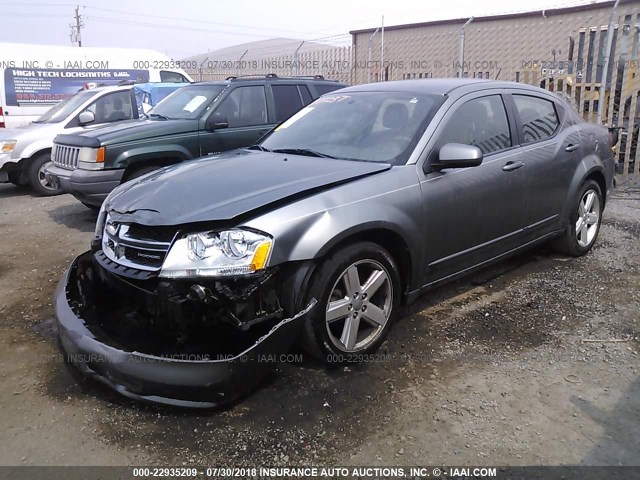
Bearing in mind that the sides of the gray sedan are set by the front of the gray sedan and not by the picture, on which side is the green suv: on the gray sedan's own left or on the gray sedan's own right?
on the gray sedan's own right

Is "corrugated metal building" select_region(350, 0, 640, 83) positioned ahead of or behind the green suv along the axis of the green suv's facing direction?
behind

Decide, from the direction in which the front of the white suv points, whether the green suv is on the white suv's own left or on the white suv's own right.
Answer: on the white suv's own left

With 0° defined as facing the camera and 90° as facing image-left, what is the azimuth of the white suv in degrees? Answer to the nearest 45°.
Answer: approximately 45°

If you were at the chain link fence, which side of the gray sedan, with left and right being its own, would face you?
back

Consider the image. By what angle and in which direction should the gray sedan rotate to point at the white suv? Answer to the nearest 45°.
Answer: approximately 90° to its right

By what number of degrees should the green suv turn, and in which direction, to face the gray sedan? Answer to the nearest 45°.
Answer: approximately 45° to its left

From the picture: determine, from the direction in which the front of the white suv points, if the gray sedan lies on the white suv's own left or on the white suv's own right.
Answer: on the white suv's own left

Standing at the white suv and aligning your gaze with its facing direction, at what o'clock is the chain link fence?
The chain link fence is roughly at 7 o'clock from the white suv.

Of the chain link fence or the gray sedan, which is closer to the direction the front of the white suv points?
the gray sedan

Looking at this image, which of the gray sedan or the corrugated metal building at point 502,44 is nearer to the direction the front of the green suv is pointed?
the gray sedan
